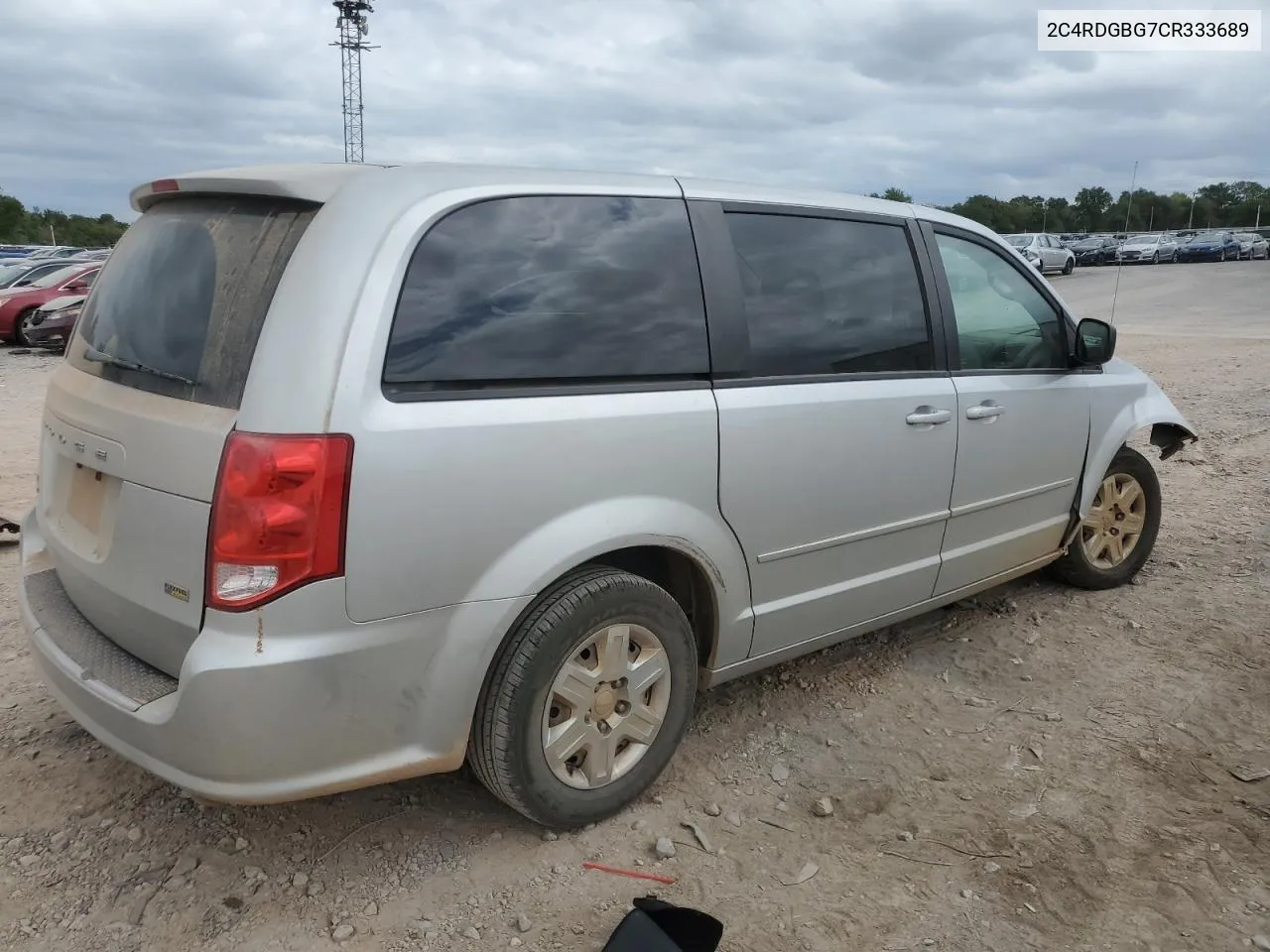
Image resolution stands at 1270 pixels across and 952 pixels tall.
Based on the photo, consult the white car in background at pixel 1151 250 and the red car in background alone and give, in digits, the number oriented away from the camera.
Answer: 0

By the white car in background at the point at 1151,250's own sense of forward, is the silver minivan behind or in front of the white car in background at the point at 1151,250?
in front

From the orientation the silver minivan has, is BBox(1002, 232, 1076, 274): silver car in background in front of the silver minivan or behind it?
in front

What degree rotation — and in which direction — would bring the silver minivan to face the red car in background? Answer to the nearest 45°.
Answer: approximately 90° to its left

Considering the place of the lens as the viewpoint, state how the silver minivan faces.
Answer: facing away from the viewer and to the right of the viewer

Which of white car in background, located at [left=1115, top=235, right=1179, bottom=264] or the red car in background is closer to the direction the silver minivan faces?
the white car in background

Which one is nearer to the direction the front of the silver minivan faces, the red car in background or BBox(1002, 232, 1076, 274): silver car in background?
the silver car in background
